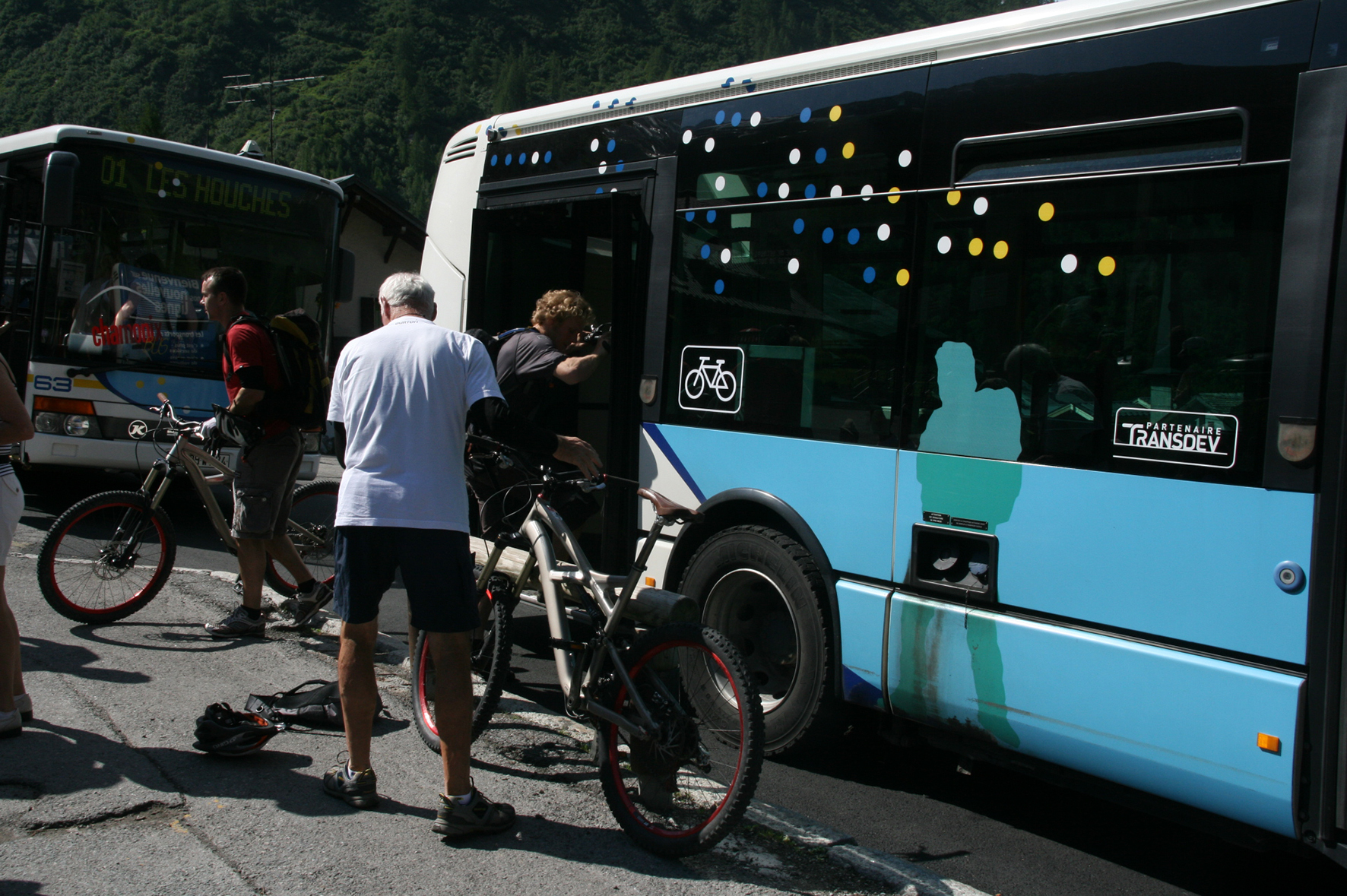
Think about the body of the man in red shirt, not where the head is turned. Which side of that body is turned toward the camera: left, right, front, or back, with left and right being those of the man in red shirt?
left

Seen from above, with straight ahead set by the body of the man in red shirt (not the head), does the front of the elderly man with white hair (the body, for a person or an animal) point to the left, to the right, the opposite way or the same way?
to the right

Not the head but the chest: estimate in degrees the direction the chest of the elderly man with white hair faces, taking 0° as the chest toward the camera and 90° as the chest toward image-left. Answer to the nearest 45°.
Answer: approximately 180°

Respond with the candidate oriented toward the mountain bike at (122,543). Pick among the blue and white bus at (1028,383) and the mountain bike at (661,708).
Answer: the mountain bike at (661,708)

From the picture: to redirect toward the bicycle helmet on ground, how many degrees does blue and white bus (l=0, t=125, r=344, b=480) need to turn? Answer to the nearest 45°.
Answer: approximately 45° to its right

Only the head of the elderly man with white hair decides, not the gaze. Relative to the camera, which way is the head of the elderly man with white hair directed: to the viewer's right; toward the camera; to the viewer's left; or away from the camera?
away from the camera

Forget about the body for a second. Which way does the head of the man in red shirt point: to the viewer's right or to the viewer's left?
to the viewer's left

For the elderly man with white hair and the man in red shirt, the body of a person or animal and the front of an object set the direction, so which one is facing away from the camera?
the elderly man with white hair

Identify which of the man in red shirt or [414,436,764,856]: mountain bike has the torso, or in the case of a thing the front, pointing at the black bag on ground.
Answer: the mountain bike

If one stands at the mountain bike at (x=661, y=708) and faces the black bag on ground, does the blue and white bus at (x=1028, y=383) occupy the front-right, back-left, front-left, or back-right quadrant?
back-right

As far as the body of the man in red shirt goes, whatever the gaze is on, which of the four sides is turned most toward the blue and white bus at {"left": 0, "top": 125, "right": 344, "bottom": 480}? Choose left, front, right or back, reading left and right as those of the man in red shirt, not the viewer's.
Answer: right

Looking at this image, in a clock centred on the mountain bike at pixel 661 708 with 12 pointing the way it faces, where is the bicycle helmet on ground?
The bicycle helmet on ground is roughly at 11 o'clock from the mountain bike.

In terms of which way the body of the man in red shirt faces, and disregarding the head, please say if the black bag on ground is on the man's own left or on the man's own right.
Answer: on the man's own left

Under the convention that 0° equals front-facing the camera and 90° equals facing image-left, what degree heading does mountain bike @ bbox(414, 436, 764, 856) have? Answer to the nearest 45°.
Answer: approximately 135°
